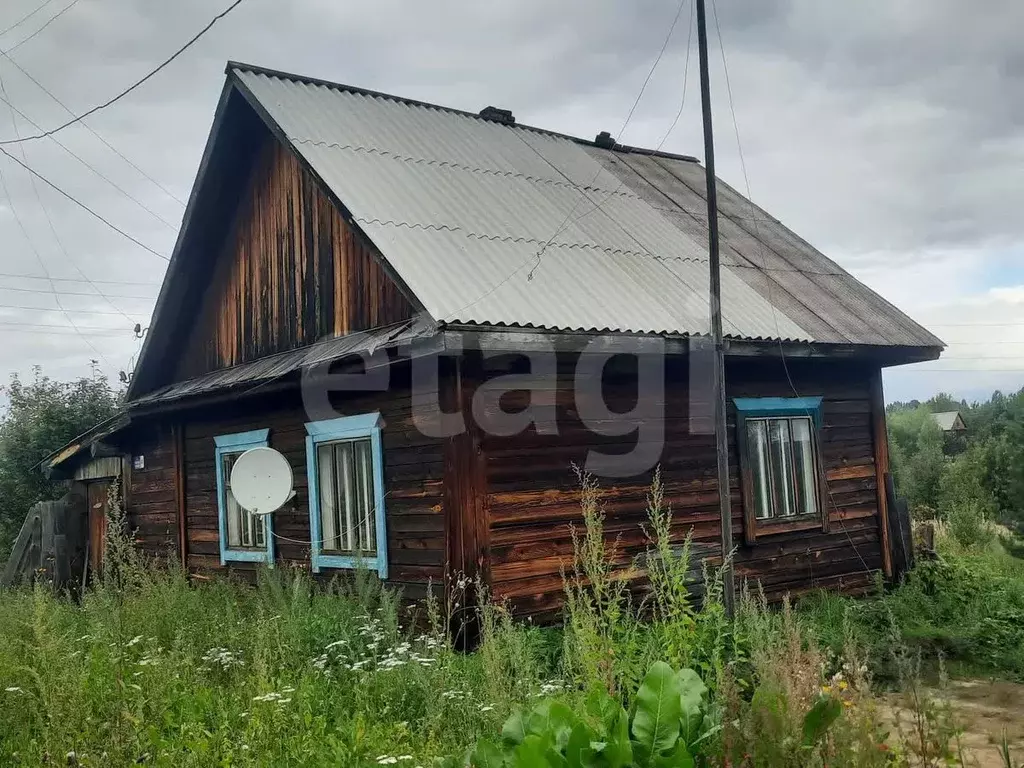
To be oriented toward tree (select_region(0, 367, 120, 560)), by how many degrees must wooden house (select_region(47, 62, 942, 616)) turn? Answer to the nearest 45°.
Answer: approximately 90° to its right

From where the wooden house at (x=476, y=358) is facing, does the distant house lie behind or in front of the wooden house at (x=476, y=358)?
behind

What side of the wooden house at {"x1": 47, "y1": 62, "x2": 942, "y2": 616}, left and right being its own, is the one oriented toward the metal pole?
left

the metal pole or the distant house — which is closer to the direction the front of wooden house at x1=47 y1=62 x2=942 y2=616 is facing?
the metal pole

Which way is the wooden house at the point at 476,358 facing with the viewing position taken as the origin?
facing the viewer and to the left of the viewer
